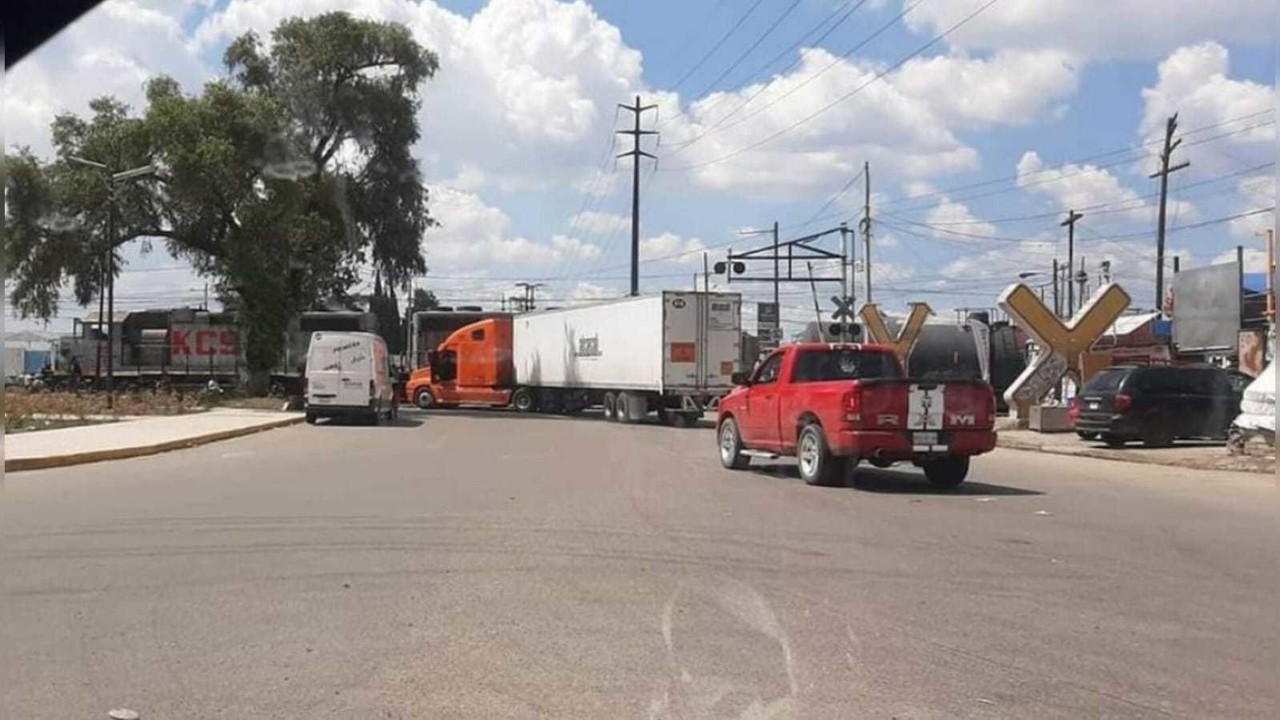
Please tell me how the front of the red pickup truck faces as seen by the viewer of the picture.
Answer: facing away from the viewer and to the left of the viewer

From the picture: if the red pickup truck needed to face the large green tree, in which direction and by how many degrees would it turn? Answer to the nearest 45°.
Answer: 0° — it already faces it

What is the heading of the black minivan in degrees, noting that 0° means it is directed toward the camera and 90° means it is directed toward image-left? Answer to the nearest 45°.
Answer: approximately 225°

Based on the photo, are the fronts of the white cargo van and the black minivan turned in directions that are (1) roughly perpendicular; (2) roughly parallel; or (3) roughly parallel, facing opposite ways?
roughly perpendicular

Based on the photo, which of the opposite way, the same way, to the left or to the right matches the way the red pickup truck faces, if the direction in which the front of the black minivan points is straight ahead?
to the left
